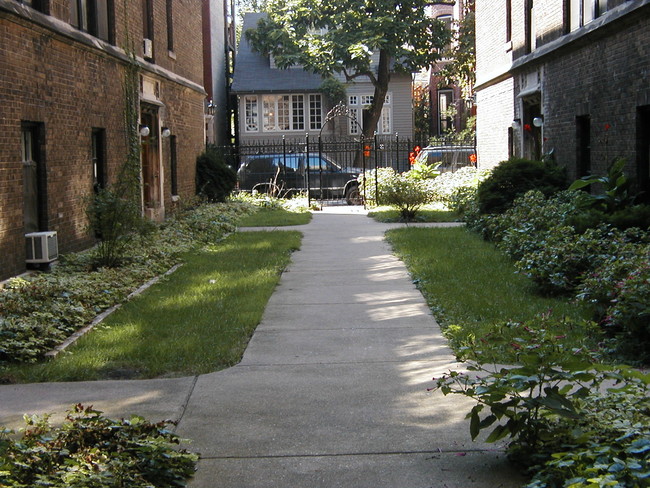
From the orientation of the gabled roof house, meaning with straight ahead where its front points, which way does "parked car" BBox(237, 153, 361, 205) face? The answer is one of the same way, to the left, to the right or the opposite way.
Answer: to the left

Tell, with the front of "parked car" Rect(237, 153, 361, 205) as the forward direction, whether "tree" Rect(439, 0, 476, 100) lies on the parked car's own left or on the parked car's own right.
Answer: on the parked car's own left

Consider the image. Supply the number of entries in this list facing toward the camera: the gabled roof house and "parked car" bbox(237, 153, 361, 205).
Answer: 1

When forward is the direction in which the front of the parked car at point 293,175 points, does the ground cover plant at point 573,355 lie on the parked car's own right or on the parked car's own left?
on the parked car's own right

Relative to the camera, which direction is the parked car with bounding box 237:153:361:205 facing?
to the viewer's right

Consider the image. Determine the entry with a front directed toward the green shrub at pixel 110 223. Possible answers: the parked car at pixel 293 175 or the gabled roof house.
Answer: the gabled roof house

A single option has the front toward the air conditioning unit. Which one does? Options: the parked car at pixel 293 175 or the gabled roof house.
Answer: the gabled roof house

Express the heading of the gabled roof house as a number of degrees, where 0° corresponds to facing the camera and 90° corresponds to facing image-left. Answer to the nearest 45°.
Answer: approximately 0°

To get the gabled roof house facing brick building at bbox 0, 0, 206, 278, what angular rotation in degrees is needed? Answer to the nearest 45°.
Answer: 0° — it already faces it

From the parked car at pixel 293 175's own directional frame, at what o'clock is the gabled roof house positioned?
The gabled roof house is roughly at 9 o'clock from the parked car.

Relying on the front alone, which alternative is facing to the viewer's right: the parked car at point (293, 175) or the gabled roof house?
the parked car

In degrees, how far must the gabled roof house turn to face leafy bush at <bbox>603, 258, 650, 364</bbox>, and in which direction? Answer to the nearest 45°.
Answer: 0° — it already faces it
